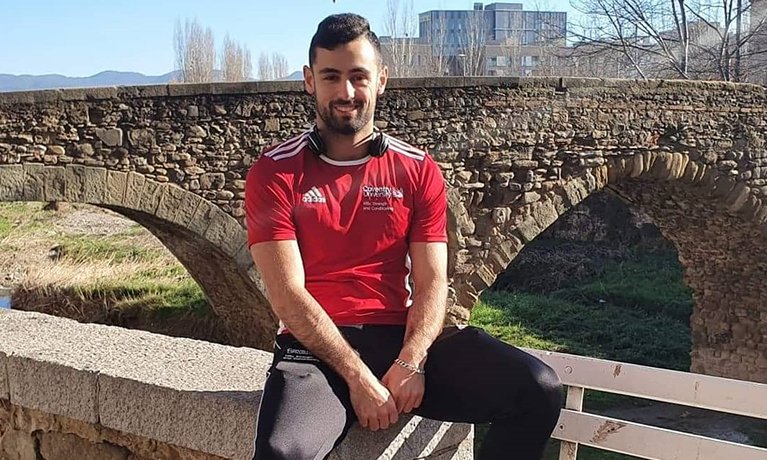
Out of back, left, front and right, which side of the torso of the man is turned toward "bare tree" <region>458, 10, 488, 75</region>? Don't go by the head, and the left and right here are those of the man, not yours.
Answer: back

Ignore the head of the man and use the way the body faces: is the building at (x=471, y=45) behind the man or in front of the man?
behind

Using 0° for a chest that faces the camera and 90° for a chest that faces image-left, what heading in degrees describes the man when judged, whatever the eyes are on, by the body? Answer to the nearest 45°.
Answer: approximately 0°

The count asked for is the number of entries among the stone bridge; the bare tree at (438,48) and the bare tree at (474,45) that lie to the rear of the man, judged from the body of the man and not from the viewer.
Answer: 3

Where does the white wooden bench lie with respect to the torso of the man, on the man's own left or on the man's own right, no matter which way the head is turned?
on the man's own left

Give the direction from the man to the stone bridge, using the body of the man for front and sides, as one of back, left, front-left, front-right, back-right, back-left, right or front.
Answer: back

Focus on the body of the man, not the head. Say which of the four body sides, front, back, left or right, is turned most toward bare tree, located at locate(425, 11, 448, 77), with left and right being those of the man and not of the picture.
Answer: back
